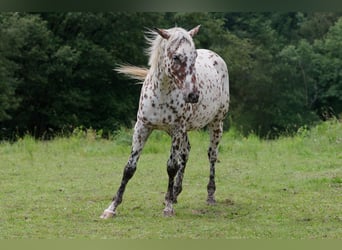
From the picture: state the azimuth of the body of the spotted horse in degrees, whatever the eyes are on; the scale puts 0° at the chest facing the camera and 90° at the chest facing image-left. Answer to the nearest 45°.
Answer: approximately 45°
